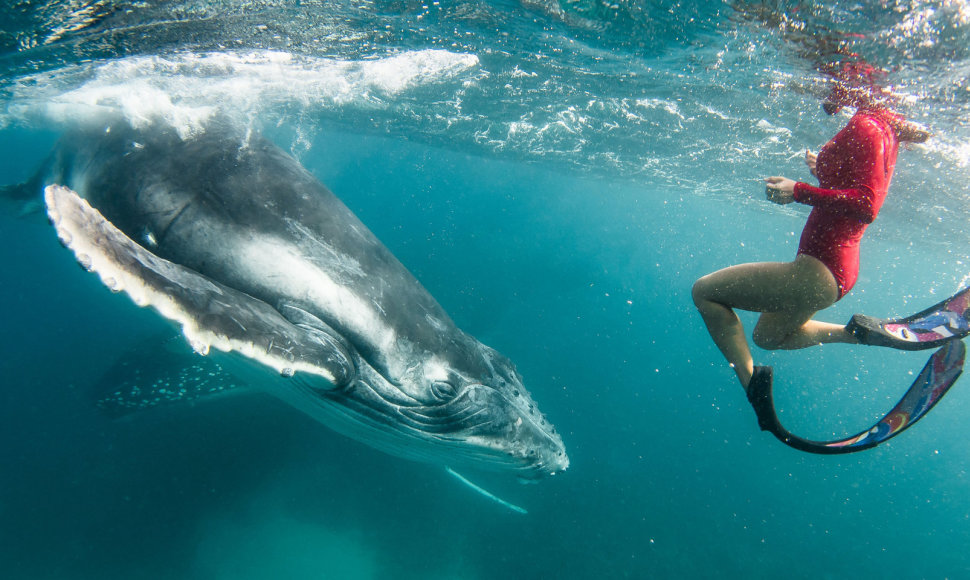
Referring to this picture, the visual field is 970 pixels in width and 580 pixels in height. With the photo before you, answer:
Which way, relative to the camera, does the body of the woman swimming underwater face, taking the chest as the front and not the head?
to the viewer's left

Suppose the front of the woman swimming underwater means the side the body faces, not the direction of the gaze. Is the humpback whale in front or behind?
in front
